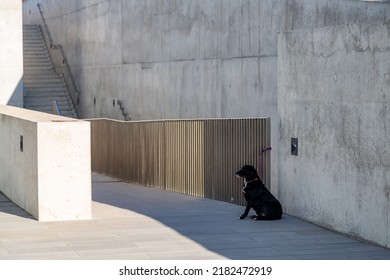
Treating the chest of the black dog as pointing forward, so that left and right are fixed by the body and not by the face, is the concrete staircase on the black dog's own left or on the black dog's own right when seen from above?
on the black dog's own right

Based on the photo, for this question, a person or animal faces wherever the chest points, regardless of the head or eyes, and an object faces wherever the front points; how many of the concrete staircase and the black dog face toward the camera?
1

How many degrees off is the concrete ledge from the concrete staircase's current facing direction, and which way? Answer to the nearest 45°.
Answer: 0° — it already faces it

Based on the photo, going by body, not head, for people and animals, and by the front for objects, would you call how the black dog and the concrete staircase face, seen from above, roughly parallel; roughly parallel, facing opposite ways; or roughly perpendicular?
roughly perpendicular

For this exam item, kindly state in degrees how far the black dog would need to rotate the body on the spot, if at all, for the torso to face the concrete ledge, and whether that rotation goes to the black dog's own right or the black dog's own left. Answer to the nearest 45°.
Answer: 0° — it already faces it

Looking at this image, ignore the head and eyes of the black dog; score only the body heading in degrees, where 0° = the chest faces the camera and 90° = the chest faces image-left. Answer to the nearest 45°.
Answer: approximately 90°

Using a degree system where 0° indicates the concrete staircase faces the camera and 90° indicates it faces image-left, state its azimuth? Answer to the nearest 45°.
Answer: approximately 0°
